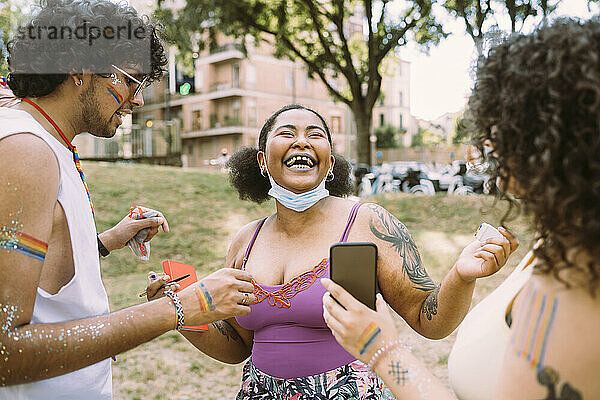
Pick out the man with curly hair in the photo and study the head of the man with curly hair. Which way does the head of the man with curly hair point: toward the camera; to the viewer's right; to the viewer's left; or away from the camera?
to the viewer's right

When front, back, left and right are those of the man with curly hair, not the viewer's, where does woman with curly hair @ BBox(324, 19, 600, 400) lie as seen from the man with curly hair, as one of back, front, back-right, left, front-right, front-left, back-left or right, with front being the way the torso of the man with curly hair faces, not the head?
front-right

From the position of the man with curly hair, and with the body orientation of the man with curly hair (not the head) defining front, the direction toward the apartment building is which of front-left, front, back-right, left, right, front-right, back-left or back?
left

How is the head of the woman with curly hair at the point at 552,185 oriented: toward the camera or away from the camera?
away from the camera

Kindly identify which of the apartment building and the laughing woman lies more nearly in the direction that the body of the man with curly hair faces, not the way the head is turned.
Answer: the laughing woman

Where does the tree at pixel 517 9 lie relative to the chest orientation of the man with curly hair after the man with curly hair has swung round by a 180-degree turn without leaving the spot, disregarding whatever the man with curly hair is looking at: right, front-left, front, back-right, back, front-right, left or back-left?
back-right

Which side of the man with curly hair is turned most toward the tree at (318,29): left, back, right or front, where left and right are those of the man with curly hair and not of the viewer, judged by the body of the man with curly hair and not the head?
left

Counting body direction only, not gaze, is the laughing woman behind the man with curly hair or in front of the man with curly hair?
in front

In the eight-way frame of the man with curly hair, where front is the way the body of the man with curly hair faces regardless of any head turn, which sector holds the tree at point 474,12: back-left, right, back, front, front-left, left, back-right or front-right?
front-left

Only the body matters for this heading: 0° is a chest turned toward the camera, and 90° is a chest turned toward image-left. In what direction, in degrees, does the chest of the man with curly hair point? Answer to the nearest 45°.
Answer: approximately 270°
